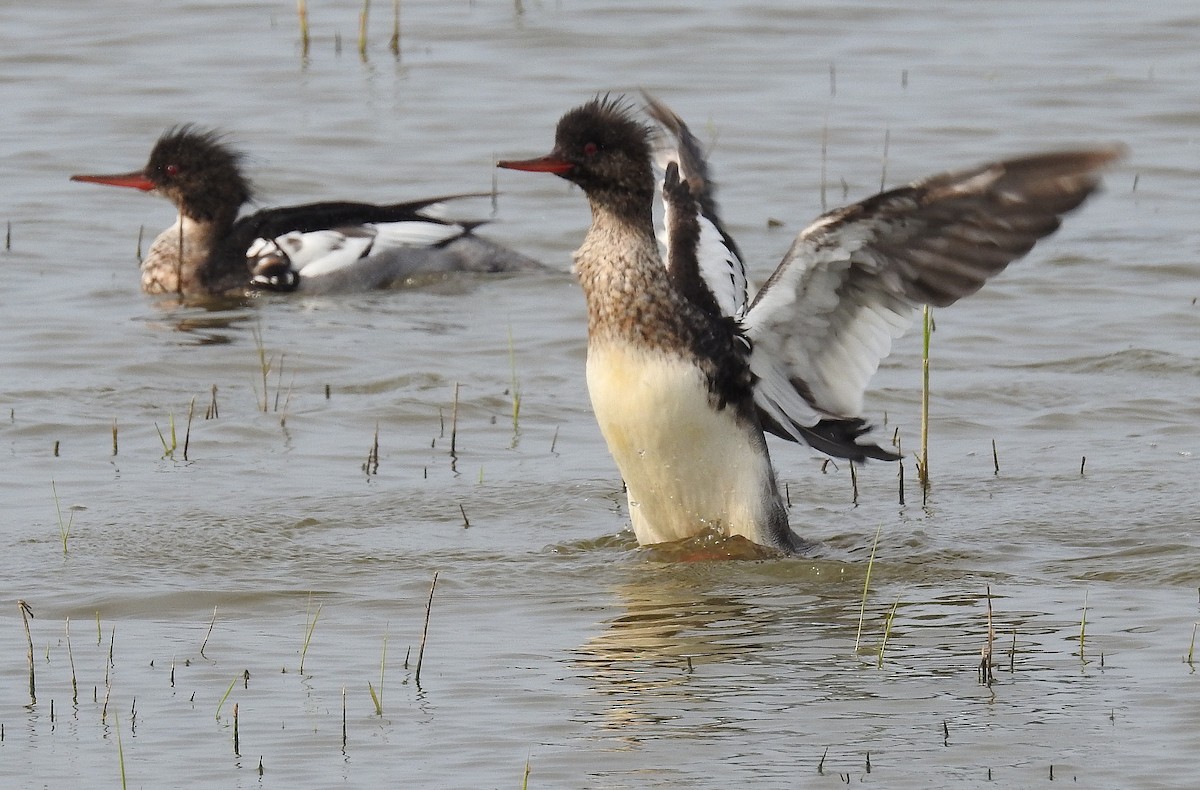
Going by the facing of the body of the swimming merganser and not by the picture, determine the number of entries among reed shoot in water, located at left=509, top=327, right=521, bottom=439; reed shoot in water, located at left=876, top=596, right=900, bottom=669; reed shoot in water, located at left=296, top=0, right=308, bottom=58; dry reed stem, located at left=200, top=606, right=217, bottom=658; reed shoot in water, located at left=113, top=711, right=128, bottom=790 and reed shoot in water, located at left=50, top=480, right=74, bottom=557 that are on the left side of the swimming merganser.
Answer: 5

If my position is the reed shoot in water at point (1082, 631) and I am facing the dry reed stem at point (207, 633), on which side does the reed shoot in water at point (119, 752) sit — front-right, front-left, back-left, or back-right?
front-left

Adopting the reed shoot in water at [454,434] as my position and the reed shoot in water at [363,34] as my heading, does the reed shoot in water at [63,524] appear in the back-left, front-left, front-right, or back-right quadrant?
back-left

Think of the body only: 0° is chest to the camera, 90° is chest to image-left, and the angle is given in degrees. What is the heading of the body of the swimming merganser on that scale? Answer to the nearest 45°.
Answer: approximately 90°

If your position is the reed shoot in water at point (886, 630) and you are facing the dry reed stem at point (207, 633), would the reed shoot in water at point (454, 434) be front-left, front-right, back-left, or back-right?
front-right

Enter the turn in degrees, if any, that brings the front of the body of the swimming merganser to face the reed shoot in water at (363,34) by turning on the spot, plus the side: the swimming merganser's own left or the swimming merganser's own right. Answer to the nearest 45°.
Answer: approximately 90° to the swimming merganser's own right

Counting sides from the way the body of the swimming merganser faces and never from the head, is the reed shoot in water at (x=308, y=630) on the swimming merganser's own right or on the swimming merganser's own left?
on the swimming merganser's own left

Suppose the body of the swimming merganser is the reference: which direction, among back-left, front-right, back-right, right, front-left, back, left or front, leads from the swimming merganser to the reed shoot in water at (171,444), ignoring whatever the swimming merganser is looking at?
left

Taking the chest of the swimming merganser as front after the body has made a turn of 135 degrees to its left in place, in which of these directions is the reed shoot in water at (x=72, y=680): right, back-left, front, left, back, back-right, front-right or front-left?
front-right
